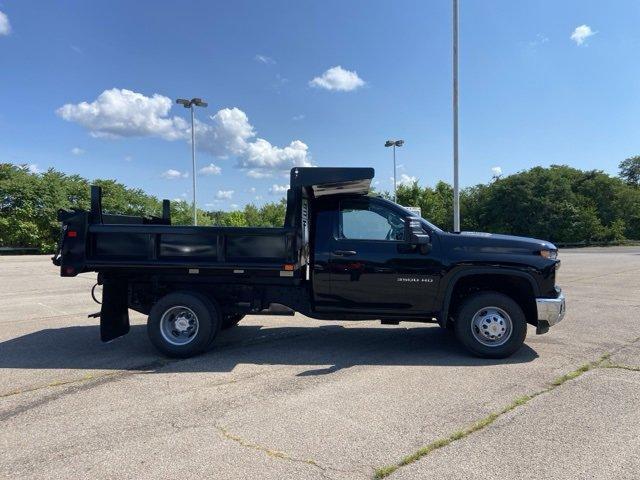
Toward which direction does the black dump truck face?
to the viewer's right
